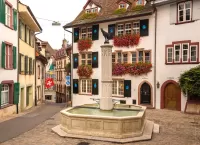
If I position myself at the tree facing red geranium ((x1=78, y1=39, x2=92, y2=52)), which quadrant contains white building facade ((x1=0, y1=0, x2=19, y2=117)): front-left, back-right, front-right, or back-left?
front-left

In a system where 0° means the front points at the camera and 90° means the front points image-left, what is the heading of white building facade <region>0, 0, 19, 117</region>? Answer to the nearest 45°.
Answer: approximately 315°

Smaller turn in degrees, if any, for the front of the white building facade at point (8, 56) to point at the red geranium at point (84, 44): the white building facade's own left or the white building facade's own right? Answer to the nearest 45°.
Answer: approximately 90° to the white building facade's own left

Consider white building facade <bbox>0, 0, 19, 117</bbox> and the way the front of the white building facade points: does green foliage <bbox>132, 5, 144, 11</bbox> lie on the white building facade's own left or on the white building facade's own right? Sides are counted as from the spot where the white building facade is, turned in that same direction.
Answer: on the white building facade's own left

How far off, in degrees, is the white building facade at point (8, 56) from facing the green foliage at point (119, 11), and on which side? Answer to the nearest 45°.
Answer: approximately 45° to its left

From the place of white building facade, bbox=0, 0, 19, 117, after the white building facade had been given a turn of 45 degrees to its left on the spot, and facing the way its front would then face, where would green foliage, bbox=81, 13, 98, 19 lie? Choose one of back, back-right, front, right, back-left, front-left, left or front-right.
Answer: front-left

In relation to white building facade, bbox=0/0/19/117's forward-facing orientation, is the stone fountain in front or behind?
in front

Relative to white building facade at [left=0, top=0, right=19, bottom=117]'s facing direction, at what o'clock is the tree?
The tree is roughly at 11 o'clock from the white building facade.
